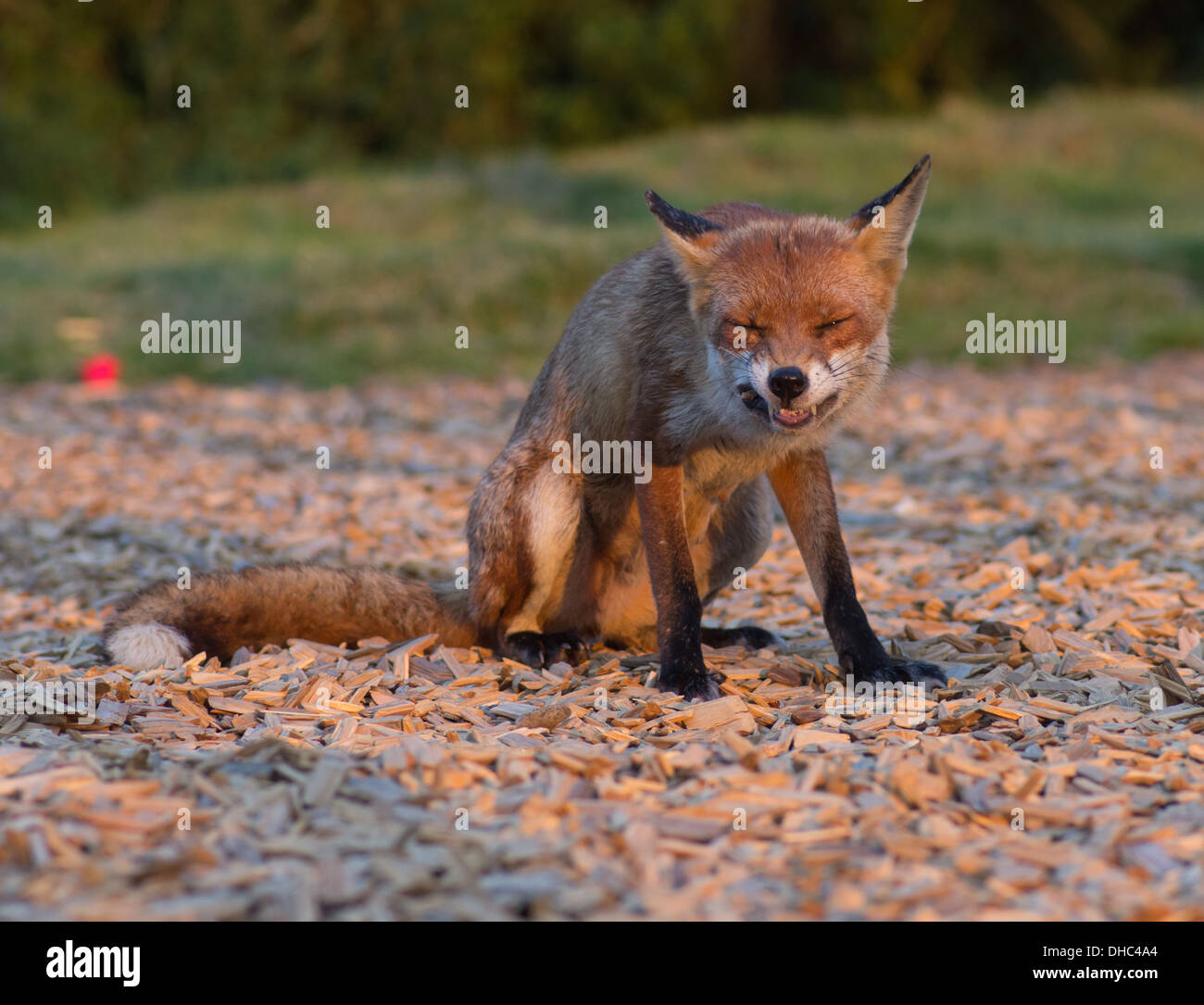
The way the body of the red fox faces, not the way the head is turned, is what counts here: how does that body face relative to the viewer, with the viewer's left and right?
facing the viewer and to the right of the viewer

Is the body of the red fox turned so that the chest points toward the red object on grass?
no
